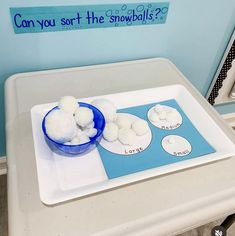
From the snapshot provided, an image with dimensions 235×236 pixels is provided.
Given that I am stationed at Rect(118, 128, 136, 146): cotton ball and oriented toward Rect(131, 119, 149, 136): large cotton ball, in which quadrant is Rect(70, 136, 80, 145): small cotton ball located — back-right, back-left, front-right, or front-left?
back-left

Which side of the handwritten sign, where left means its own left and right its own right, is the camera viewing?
front
